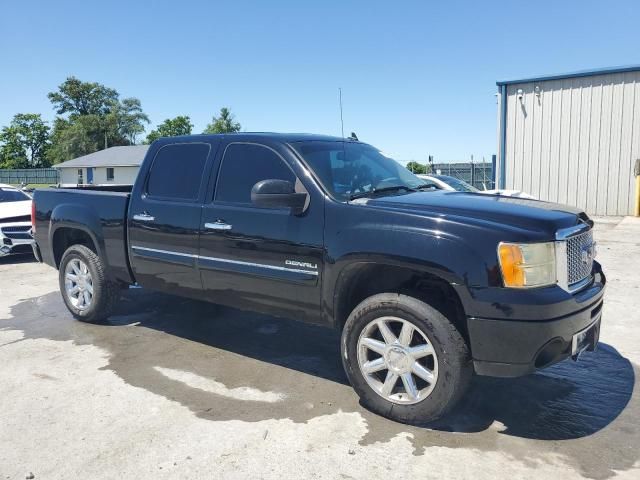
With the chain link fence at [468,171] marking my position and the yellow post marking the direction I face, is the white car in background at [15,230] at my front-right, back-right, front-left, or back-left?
front-right

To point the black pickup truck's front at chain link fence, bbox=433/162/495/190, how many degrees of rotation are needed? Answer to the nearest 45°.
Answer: approximately 135° to its left

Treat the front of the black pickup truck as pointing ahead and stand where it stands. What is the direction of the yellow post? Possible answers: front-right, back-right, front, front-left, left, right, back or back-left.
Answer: left

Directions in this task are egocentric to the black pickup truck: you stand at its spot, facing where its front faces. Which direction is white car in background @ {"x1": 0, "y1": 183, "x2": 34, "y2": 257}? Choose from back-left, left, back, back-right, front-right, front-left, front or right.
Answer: back

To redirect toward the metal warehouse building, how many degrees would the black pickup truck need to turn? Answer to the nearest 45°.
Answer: approximately 90° to its left

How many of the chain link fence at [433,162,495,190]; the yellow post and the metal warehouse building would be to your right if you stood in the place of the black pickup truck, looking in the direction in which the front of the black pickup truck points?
0

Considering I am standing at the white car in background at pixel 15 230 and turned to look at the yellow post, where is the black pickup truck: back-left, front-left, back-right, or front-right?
front-right

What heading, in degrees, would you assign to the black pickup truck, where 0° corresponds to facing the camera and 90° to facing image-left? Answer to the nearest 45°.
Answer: approximately 315°
